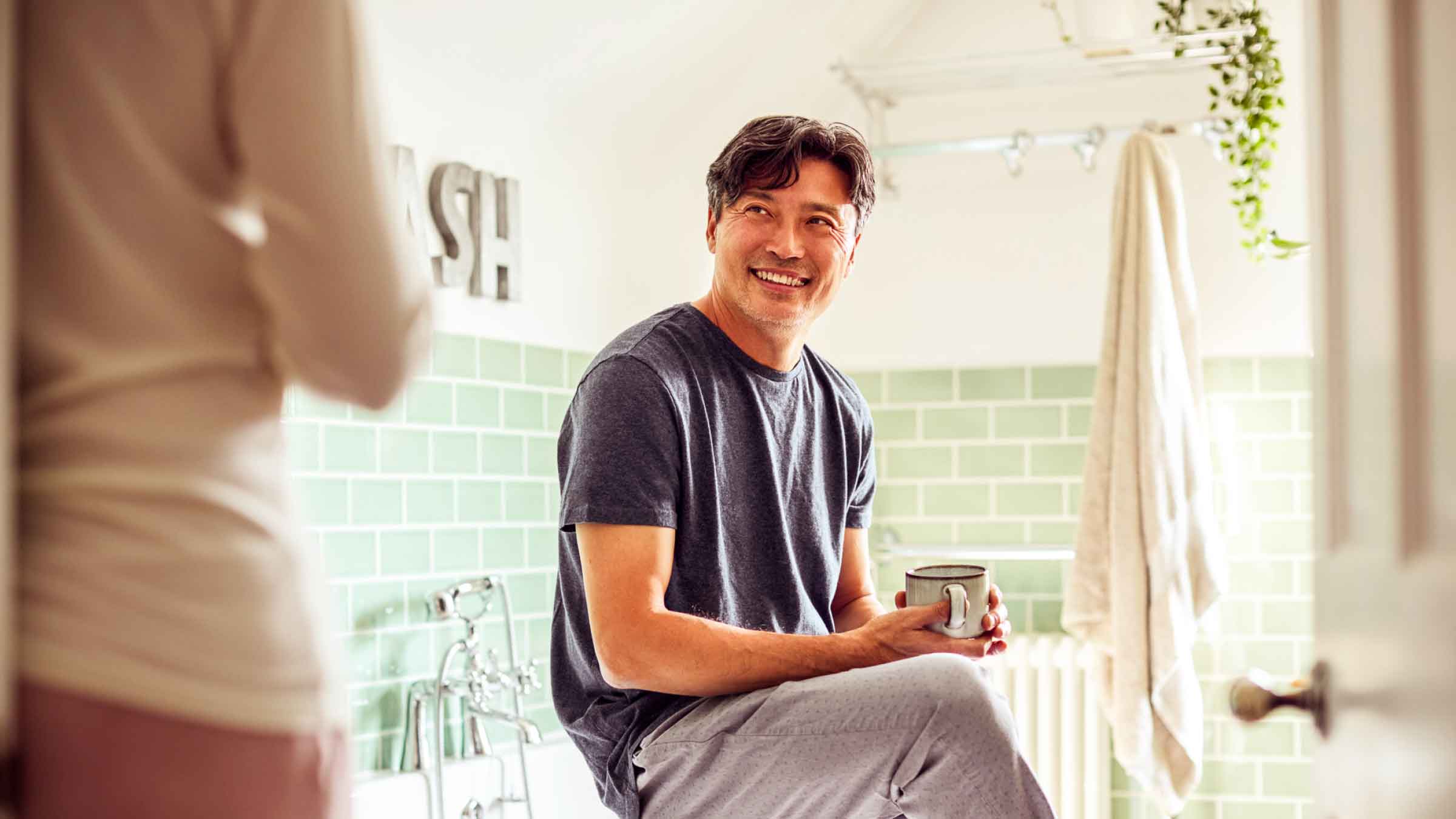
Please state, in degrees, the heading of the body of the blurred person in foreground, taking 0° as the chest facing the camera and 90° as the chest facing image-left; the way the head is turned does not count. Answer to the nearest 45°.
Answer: approximately 180°

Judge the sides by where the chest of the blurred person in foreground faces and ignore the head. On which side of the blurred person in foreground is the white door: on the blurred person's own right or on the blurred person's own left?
on the blurred person's own right

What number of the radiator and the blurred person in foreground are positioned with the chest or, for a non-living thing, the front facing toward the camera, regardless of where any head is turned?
1

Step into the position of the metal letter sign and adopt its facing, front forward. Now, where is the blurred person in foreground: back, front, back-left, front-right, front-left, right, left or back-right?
front-right

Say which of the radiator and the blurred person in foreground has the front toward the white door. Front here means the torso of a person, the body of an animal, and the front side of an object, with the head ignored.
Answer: the radiator

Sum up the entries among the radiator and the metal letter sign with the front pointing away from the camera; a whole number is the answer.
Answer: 0

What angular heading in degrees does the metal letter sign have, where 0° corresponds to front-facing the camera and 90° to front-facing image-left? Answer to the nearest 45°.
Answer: approximately 315°

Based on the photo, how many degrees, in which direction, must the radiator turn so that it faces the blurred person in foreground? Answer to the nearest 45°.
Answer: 0° — it already faces them

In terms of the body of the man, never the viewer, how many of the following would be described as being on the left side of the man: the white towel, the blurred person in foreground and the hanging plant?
2

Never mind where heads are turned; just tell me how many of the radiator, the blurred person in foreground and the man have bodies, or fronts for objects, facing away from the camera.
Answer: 1

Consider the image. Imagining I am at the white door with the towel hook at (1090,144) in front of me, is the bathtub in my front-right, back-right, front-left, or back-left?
front-left

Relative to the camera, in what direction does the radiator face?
facing the viewer

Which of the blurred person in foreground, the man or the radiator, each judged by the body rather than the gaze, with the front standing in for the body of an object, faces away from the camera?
the blurred person in foreground
